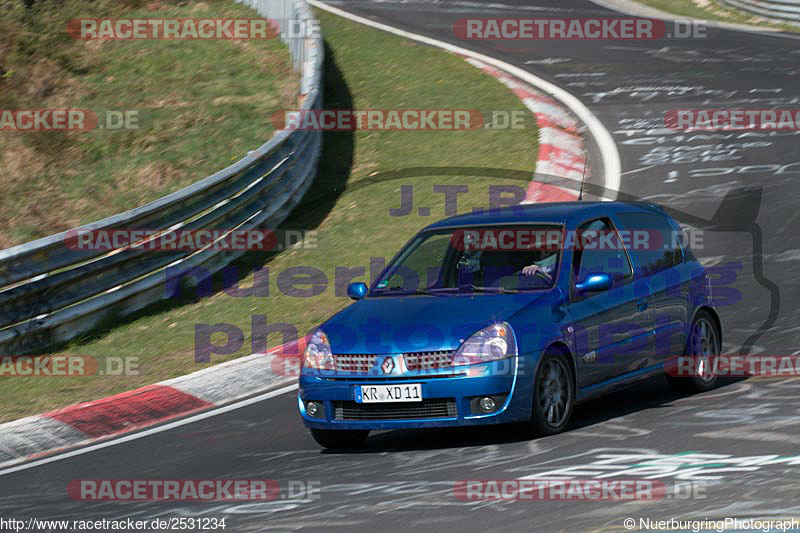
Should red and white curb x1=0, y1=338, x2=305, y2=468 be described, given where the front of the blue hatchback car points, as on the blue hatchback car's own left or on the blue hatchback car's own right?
on the blue hatchback car's own right

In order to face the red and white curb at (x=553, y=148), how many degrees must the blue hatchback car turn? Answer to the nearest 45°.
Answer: approximately 135° to its right

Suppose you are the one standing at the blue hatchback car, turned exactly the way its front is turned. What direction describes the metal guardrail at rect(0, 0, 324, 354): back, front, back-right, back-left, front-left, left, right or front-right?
right

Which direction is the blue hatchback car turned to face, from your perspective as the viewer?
facing the viewer and to the left of the viewer

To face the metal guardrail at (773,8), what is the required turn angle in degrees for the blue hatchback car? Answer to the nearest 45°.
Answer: approximately 135° to its right
